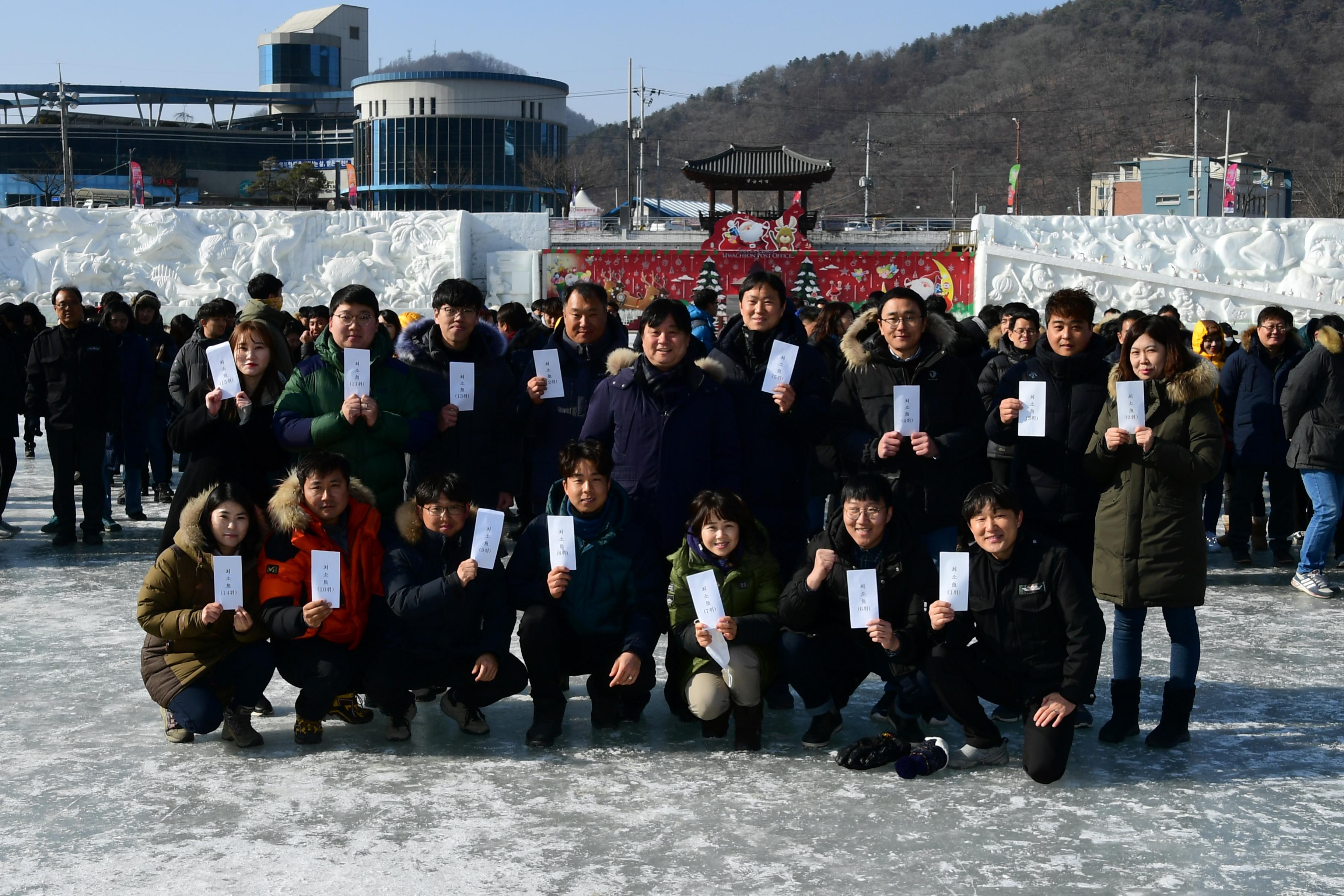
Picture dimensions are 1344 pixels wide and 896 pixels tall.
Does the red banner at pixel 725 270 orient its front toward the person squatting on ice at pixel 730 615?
yes

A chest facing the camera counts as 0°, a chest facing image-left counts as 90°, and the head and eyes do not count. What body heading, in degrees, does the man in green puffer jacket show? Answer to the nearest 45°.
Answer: approximately 0°

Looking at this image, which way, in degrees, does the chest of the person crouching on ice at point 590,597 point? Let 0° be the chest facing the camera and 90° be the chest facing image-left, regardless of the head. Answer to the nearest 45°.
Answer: approximately 0°

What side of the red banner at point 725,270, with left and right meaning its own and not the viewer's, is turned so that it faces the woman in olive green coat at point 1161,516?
front

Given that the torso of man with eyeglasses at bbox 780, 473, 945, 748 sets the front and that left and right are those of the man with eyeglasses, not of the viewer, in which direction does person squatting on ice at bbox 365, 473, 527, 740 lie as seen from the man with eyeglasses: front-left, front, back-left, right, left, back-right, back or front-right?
right

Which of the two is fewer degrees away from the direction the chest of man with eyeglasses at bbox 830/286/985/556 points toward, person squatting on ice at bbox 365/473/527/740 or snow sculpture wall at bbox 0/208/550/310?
the person squatting on ice

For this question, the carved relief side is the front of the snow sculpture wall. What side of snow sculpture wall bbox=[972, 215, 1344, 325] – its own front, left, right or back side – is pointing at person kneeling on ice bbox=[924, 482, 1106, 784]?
front

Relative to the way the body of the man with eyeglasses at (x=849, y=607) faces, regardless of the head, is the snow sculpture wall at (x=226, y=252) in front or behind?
behind
